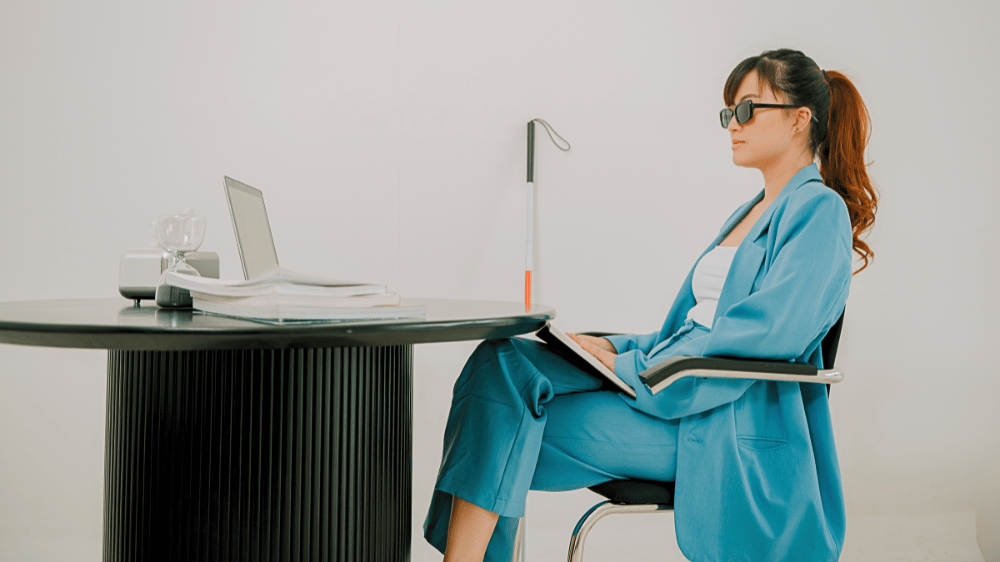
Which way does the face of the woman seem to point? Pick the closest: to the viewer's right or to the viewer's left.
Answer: to the viewer's left

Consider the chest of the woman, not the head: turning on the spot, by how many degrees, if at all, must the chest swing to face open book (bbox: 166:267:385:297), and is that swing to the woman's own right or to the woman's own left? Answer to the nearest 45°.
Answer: approximately 45° to the woman's own left

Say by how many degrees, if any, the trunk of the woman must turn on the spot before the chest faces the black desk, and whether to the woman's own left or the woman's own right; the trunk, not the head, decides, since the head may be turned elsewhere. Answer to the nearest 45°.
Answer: approximately 45° to the woman's own left

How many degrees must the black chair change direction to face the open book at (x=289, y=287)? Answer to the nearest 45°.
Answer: approximately 45° to its left

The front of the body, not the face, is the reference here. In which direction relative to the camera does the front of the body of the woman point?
to the viewer's left

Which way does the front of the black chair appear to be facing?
to the viewer's left

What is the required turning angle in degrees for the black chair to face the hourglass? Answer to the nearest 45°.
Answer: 0° — it already faces it

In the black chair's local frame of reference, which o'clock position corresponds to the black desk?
The black desk is roughly at 11 o'clock from the black chair.
